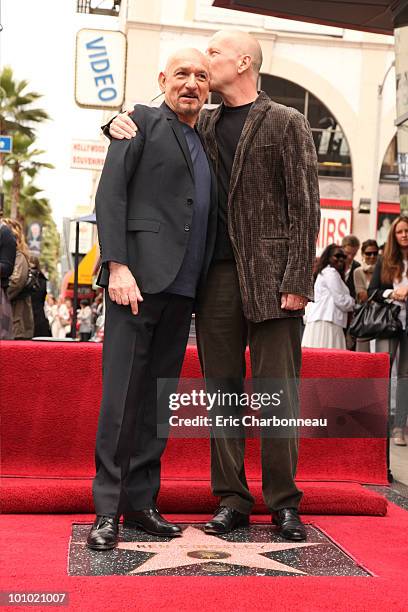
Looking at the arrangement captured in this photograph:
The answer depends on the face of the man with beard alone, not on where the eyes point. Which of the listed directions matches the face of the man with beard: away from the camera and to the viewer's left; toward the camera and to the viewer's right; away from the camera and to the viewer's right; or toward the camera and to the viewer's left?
toward the camera and to the viewer's right

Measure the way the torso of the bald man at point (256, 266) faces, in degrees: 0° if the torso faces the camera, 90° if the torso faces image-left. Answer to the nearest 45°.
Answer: approximately 45°

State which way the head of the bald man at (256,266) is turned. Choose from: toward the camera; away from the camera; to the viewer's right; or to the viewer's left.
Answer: to the viewer's left

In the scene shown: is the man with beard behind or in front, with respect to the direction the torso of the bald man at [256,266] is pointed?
in front

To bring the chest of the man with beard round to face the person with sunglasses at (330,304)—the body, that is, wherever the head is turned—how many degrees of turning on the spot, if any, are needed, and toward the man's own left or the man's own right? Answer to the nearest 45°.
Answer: approximately 135° to the man's own left

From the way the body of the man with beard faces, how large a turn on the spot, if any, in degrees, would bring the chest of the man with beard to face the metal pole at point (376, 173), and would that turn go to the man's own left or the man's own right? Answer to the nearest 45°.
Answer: approximately 135° to the man's own left

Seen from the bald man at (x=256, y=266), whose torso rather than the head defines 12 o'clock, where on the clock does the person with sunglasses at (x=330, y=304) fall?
The person with sunglasses is roughly at 5 o'clock from the bald man.
